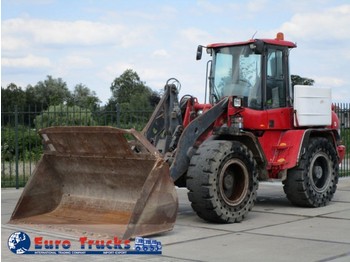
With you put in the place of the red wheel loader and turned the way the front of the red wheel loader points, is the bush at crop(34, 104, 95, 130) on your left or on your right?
on your right

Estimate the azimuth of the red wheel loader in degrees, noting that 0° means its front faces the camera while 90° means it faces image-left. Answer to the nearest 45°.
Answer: approximately 45°

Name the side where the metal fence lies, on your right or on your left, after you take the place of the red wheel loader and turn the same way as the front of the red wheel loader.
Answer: on your right
